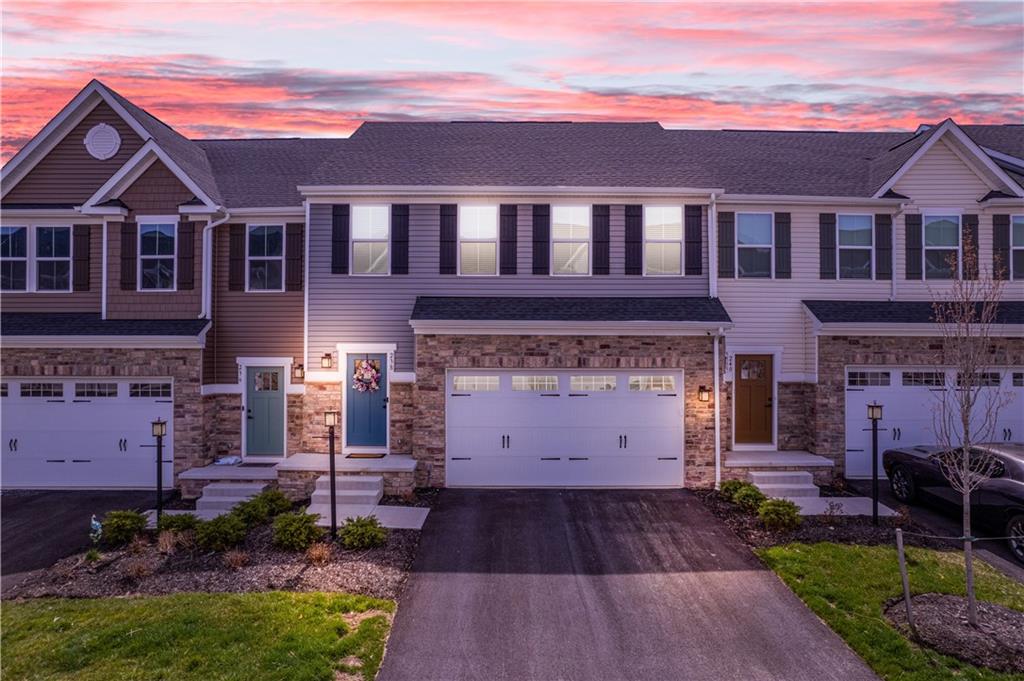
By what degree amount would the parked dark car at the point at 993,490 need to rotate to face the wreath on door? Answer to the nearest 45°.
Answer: approximately 45° to its left

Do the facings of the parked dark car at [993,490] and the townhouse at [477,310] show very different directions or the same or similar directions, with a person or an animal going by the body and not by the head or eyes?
very different directions

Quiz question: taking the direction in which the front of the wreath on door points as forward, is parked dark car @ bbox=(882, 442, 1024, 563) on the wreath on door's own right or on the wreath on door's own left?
on the wreath on door's own left

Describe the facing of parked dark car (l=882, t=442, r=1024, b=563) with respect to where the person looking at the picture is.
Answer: facing away from the viewer and to the left of the viewer

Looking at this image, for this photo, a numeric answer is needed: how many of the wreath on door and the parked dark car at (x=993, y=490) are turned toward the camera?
1

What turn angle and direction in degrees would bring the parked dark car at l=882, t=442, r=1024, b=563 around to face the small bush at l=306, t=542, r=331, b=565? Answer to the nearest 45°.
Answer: approximately 90° to its left

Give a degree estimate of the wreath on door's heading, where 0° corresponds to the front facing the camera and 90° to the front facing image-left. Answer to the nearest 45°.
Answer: approximately 0°

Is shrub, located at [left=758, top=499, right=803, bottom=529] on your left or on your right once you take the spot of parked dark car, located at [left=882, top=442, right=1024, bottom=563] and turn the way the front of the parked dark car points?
on your left

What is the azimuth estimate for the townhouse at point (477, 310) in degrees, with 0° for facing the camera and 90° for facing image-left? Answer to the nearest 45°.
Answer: approximately 0°

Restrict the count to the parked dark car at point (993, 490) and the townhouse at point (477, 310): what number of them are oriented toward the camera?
1
